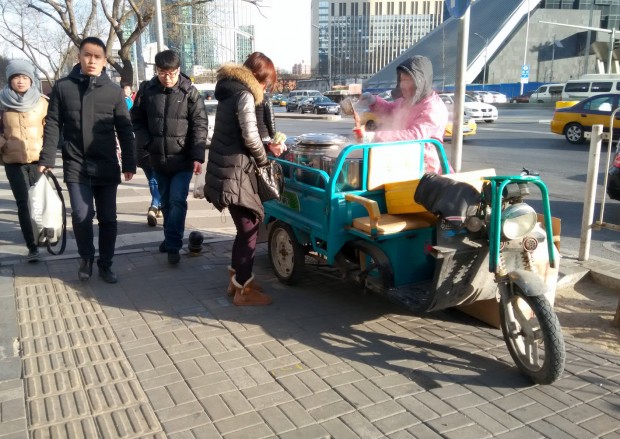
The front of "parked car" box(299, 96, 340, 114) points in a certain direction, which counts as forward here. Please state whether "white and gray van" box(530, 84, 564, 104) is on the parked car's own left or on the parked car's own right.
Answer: on the parked car's own left

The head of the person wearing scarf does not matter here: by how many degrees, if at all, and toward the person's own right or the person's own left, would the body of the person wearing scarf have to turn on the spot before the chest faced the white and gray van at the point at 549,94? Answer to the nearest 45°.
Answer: approximately 135° to the person's own left

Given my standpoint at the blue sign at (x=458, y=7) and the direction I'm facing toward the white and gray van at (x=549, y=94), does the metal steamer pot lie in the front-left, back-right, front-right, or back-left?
back-left

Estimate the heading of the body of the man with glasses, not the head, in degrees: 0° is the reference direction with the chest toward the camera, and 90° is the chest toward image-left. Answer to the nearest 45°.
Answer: approximately 0°

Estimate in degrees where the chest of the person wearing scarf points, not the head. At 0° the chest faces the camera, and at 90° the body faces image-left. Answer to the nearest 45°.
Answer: approximately 0°

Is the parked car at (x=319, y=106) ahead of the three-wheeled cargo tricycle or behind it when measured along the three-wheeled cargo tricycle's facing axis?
behind

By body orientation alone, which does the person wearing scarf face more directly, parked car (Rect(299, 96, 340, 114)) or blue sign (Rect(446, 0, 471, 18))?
the blue sign

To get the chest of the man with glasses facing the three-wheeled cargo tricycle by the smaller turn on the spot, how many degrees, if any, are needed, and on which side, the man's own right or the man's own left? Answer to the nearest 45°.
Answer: approximately 45° to the man's own left
